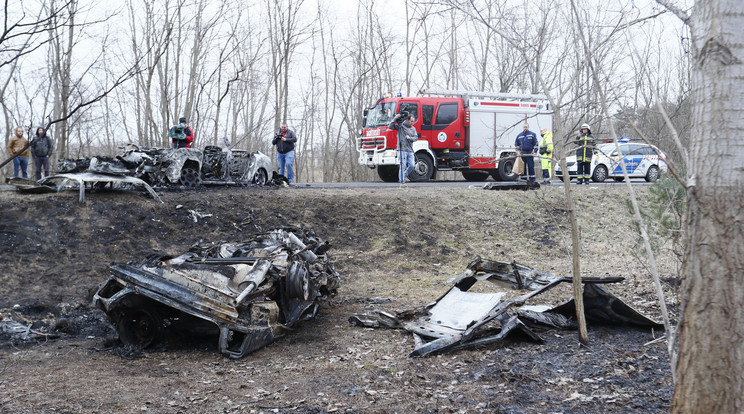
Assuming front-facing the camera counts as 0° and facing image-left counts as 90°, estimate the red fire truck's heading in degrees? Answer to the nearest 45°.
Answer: approximately 45°

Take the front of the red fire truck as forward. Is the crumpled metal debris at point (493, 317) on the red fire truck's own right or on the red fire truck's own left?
on the red fire truck's own left

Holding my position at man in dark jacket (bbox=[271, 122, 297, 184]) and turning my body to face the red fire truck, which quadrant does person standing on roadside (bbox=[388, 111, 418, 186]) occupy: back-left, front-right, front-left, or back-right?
front-right

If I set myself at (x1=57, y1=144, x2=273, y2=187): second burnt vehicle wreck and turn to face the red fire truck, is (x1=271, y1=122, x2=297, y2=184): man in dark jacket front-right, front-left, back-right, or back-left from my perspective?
front-left

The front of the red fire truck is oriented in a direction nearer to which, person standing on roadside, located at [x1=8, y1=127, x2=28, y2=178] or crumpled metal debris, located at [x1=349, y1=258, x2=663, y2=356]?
the person standing on roadside

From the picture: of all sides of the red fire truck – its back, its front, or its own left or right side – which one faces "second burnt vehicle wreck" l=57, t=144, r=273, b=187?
front

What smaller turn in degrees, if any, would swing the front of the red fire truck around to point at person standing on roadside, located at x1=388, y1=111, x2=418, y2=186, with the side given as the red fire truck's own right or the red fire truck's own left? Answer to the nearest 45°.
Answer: approximately 45° to the red fire truck's own left

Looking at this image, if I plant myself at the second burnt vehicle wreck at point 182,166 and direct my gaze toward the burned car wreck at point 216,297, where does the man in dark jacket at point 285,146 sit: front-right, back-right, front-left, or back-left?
back-left

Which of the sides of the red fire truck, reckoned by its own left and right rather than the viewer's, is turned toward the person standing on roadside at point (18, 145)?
front

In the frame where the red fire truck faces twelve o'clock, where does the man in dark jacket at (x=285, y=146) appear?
The man in dark jacket is roughly at 12 o'clock from the red fire truck.

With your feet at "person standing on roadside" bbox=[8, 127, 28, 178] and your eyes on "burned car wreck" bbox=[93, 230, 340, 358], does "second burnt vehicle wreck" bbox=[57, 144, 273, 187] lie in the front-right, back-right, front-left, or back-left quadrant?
front-left

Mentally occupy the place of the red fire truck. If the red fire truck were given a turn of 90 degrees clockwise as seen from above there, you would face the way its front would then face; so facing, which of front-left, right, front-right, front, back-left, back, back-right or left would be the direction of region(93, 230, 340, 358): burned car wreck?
back-left
